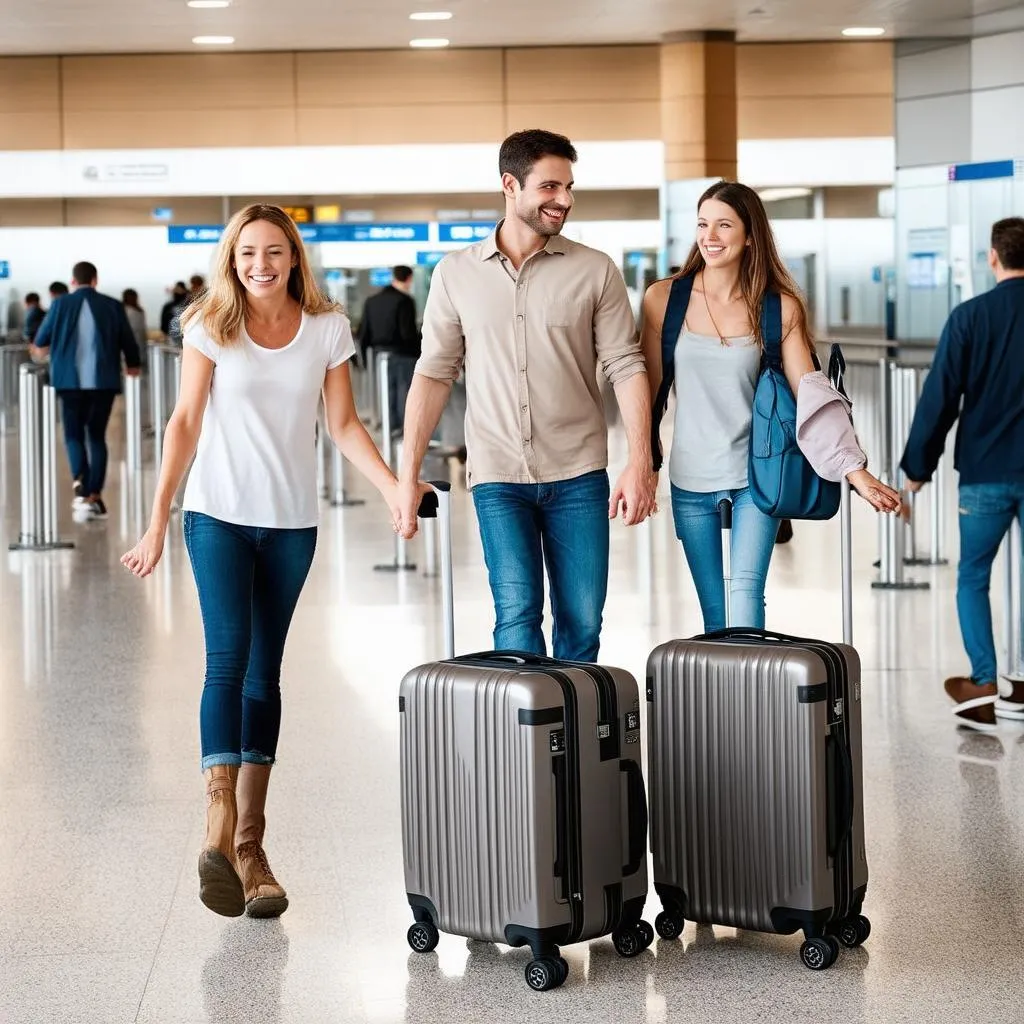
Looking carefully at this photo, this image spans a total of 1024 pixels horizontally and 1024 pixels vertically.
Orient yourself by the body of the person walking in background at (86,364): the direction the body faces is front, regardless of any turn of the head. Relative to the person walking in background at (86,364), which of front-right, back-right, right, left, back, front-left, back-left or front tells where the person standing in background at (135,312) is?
front

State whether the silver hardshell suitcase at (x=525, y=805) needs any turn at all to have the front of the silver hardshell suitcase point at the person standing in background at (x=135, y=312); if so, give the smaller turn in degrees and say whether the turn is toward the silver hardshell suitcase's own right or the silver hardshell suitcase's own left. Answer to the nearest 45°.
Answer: approximately 135° to the silver hardshell suitcase's own right

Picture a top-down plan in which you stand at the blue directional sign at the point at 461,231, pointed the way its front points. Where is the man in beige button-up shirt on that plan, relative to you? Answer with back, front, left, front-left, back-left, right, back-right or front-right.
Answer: front

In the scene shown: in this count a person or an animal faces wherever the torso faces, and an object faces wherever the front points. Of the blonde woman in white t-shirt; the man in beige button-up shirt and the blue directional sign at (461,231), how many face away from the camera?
0

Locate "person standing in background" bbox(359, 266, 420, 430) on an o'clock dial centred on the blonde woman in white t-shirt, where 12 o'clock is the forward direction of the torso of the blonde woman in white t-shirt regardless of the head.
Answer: The person standing in background is roughly at 6 o'clock from the blonde woman in white t-shirt.

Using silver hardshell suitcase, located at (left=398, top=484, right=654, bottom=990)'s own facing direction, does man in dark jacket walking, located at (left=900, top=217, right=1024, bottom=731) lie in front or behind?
behind

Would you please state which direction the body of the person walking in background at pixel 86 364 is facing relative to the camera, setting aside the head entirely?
away from the camera

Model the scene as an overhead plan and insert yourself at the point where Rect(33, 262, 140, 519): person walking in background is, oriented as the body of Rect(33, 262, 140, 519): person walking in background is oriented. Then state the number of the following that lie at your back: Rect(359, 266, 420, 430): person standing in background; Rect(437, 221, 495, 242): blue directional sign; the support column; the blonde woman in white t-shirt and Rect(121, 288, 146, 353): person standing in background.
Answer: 1

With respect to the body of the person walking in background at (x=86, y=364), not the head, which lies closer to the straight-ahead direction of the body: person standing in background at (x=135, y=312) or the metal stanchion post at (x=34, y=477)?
the person standing in background

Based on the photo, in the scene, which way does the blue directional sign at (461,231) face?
toward the camera

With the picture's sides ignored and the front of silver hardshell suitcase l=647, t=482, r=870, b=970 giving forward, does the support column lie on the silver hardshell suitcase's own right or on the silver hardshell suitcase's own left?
on the silver hardshell suitcase's own right

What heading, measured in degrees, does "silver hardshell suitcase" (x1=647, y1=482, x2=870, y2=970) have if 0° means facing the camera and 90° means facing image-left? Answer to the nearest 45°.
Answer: approximately 45°

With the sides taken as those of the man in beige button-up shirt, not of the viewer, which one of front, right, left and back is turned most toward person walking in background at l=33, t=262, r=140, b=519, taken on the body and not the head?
back

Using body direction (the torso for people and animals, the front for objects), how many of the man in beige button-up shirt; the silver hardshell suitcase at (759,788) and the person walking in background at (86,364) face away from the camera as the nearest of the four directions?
1

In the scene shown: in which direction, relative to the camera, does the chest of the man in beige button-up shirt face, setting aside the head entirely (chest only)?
toward the camera

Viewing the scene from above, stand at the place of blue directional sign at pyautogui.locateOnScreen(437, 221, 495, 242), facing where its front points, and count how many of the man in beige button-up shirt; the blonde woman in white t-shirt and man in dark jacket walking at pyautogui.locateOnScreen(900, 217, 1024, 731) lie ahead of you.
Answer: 3

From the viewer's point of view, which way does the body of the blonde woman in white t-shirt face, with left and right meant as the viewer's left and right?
facing the viewer

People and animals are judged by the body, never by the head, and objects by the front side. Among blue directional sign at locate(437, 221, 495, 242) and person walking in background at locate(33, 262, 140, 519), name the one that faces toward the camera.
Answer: the blue directional sign
